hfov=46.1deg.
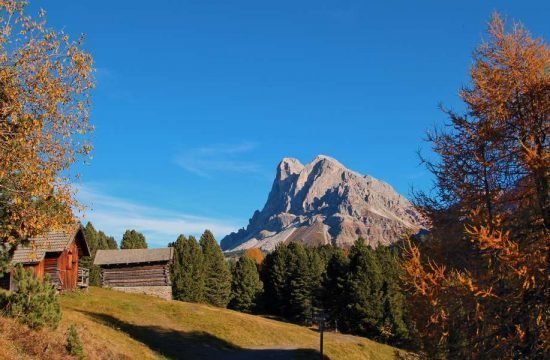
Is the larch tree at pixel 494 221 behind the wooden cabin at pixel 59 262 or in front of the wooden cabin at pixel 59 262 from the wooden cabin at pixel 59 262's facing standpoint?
in front

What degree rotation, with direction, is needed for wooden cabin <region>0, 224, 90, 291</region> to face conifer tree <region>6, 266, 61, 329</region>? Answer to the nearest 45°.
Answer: approximately 45° to its right

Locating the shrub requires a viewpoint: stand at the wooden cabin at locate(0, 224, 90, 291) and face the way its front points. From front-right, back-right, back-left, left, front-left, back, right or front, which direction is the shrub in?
front-right

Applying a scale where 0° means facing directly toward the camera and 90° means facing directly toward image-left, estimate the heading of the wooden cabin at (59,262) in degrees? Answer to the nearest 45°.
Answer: approximately 315°
